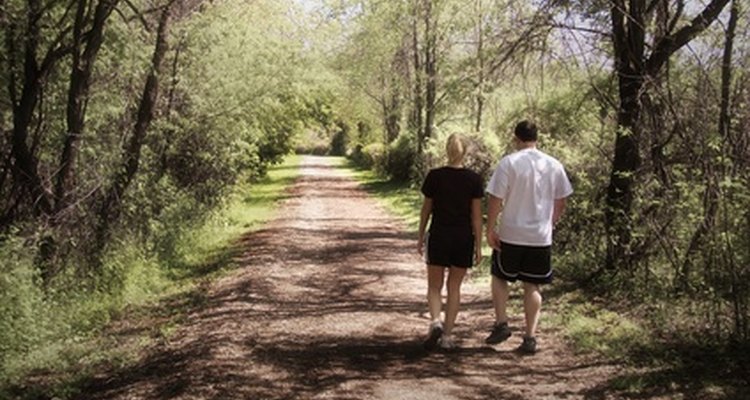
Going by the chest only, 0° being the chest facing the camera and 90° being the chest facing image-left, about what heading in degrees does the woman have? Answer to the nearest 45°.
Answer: approximately 180°

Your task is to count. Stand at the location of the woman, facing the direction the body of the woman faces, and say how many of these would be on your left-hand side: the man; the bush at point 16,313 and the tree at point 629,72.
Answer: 1

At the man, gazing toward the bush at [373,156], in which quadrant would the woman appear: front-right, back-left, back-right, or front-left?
front-left

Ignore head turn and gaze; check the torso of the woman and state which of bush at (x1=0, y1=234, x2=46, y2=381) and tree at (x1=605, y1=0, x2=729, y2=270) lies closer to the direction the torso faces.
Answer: the tree

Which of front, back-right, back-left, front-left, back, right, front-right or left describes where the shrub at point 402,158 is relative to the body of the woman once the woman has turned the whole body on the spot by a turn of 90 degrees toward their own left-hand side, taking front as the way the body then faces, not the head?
right

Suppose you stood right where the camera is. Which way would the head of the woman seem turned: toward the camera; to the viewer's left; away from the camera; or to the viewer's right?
away from the camera

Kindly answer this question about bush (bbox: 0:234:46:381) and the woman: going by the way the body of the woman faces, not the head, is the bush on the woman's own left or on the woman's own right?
on the woman's own left

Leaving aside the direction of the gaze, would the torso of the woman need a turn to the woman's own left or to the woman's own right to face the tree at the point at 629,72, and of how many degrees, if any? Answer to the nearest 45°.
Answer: approximately 45° to the woman's own right

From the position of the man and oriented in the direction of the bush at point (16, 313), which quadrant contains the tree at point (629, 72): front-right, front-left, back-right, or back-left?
back-right

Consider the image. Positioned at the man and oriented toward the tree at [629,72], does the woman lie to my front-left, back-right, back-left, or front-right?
back-left

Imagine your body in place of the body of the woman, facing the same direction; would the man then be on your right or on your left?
on your right

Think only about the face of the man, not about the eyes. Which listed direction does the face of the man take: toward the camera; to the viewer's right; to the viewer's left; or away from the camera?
away from the camera

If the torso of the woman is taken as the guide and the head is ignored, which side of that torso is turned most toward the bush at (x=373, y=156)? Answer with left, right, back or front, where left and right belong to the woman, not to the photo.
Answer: front
